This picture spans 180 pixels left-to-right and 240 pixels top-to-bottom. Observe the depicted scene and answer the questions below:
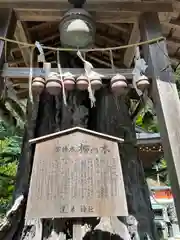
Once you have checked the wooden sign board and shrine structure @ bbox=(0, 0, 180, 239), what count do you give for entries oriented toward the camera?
2

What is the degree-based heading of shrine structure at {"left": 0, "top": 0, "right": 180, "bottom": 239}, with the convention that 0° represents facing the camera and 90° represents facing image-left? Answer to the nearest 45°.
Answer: approximately 0°

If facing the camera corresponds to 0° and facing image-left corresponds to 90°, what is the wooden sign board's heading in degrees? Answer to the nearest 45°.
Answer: approximately 0°
